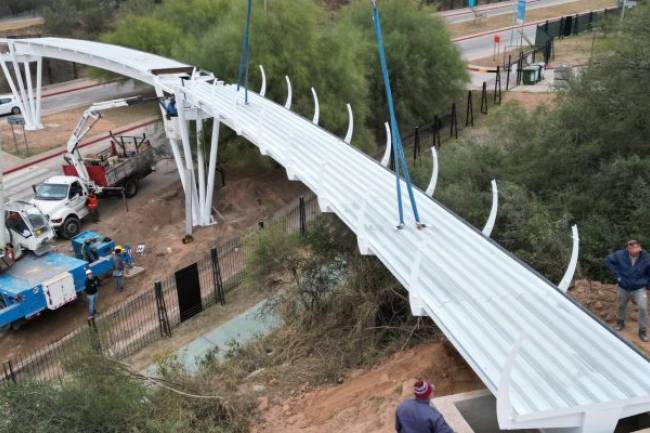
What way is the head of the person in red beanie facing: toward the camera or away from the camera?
away from the camera
